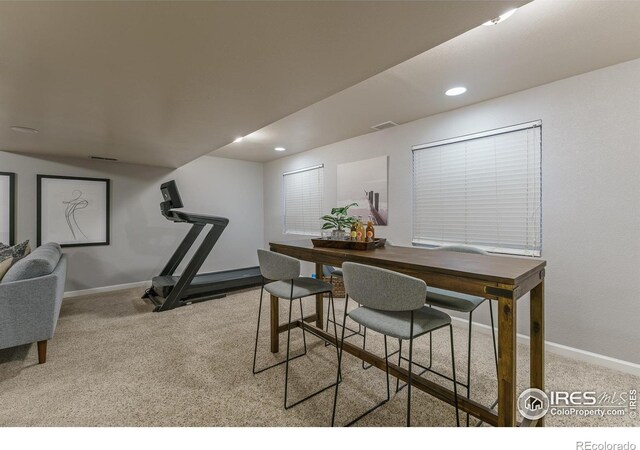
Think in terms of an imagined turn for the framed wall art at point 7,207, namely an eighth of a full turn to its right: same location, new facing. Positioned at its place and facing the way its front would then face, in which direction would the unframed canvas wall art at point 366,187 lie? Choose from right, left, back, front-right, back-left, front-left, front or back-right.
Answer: left

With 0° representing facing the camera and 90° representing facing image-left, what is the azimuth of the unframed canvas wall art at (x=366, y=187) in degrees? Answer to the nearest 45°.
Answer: approximately 45°

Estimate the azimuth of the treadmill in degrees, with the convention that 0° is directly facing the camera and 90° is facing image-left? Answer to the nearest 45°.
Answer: approximately 45°

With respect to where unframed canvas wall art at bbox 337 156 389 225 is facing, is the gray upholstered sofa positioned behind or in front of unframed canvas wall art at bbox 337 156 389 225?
in front

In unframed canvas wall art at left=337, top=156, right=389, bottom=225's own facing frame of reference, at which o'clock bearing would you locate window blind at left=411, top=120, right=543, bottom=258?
The window blind is roughly at 9 o'clock from the unframed canvas wall art.

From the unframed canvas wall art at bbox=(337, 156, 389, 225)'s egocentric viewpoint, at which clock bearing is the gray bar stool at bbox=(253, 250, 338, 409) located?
The gray bar stool is roughly at 11 o'clock from the unframed canvas wall art.

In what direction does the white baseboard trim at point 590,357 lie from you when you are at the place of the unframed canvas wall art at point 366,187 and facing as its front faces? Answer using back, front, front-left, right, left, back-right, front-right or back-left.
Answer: left

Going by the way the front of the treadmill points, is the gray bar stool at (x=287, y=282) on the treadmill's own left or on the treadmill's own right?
on the treadmill's own left
